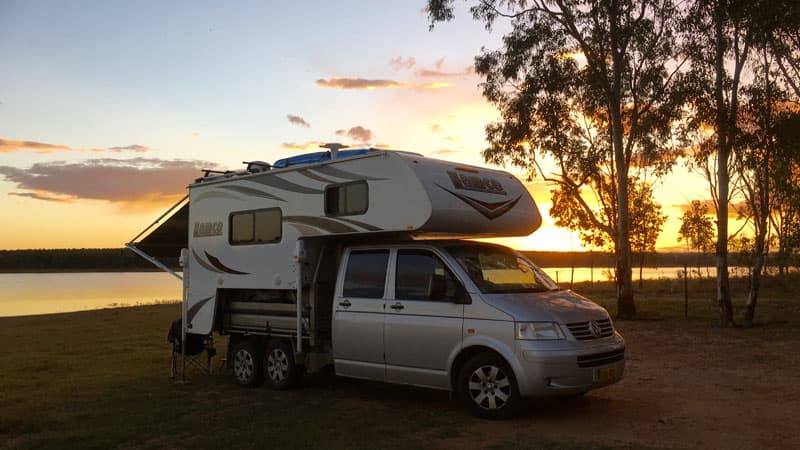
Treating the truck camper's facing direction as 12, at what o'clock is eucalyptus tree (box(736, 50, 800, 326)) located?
The eucalyptus tree is roughly at 9 o'clock from the truck camper.

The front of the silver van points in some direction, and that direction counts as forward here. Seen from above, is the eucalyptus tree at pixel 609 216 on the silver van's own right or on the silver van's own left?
on the silver van's own left

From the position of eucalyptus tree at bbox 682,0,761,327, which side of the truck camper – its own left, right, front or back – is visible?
left

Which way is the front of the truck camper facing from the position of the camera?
facing the viewer and to the right of the viewer

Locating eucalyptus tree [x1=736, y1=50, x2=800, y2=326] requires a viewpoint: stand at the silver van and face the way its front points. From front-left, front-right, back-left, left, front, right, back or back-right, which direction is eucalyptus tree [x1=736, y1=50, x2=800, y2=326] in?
left
